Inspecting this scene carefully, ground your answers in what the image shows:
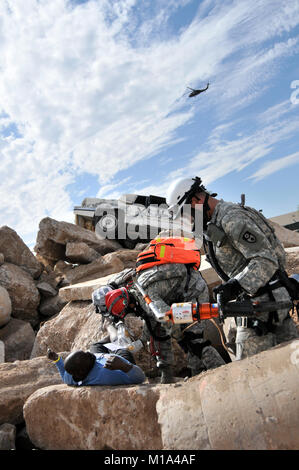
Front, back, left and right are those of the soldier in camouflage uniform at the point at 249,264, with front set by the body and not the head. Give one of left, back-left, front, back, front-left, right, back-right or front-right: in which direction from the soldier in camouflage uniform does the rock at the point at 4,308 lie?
front-right

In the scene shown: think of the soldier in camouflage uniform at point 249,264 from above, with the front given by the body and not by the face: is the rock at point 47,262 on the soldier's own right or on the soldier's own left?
on the soldier's own right

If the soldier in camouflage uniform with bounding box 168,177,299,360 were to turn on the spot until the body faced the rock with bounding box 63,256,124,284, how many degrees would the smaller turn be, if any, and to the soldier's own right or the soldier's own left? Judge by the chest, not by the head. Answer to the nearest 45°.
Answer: approximately 45° to the soldier's own right

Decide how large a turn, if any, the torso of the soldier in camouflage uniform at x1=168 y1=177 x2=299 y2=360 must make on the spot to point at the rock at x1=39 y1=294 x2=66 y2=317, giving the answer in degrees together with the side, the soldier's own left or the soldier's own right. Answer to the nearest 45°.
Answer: approximately 45° to the soldier's own right

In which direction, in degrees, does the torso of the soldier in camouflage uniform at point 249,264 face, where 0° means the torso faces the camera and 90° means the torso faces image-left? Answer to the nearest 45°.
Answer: approximately 90°

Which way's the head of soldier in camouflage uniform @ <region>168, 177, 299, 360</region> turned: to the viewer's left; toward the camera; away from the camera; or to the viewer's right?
to the viewer's left

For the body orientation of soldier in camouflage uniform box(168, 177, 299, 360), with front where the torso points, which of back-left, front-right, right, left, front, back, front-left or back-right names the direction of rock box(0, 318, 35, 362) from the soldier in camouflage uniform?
front-right

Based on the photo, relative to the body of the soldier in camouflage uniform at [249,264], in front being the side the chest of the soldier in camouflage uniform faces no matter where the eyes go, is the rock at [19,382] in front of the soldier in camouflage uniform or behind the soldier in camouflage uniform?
in front
